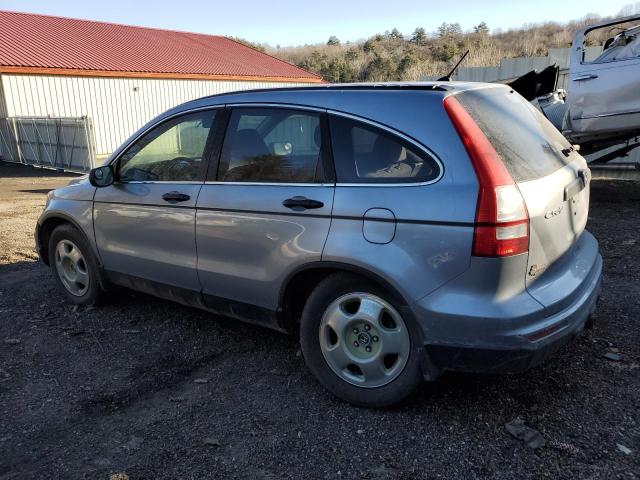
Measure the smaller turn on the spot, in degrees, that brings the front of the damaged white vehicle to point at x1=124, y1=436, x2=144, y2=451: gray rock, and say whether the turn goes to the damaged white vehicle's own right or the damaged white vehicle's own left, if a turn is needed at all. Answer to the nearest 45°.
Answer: approximately 90° to the damaged white vehicle's own right

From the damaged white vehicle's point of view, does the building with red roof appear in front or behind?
behind

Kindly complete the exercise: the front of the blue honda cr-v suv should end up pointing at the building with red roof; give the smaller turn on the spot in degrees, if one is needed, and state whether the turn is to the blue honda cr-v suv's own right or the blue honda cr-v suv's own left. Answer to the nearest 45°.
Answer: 0° — it already faces it

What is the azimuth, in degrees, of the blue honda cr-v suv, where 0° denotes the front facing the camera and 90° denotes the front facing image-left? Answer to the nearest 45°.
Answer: approximately 135°

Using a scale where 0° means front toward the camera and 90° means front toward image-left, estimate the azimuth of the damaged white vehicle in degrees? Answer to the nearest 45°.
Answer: approximately 270°

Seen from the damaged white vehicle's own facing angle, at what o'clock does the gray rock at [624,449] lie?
The gray rock is roughly at 3 o'clock from the damaged white vehicle.

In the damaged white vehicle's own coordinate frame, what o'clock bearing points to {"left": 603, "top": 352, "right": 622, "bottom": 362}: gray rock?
The gray rock is roughly at 3 o'clock from the damaged white vehicle.

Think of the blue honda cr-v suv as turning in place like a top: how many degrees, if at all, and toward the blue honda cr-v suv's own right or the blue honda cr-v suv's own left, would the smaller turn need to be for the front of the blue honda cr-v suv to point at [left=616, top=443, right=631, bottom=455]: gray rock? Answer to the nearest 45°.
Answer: approximately 180°

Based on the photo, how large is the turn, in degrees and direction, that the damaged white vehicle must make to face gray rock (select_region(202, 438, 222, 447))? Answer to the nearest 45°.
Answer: approximately 90° to its right
